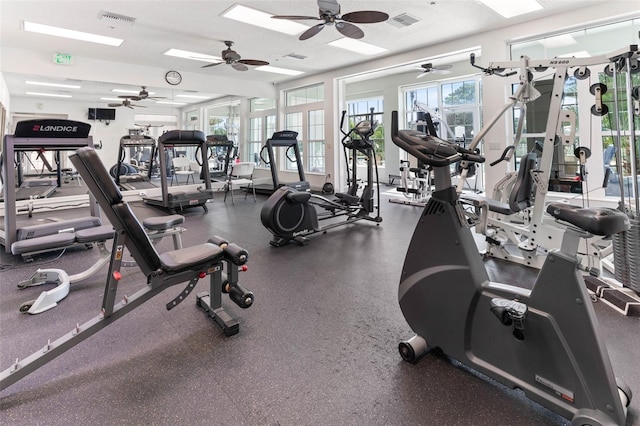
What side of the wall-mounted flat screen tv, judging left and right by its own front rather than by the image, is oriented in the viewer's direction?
front

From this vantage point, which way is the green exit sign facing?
toward the camera

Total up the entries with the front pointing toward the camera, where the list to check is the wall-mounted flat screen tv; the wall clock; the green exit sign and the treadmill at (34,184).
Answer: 3

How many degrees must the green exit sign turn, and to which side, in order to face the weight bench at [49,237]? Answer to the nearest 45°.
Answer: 0° — it already faces it

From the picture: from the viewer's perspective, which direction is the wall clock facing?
toward the camera

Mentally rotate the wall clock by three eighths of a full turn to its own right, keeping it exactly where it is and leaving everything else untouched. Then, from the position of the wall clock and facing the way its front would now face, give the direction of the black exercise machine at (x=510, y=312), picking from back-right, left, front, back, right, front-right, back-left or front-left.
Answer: back-left

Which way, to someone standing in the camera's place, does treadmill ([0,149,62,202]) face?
facing away from the viewer

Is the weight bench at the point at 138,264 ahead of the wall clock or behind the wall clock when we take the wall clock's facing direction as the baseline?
ahead

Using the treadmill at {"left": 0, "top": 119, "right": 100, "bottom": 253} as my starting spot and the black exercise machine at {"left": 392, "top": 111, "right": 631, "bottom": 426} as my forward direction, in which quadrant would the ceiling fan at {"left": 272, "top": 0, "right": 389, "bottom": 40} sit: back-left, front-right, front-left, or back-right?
front-left

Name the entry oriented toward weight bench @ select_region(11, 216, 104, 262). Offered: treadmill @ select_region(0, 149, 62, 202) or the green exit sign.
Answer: the green exit sign

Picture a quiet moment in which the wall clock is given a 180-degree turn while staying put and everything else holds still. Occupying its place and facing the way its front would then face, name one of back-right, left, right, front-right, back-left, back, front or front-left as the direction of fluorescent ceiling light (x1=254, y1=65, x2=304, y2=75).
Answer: right

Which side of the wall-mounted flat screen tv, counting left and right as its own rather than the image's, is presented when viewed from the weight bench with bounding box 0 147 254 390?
front

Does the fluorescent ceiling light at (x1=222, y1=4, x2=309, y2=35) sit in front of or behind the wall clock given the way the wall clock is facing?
in front
